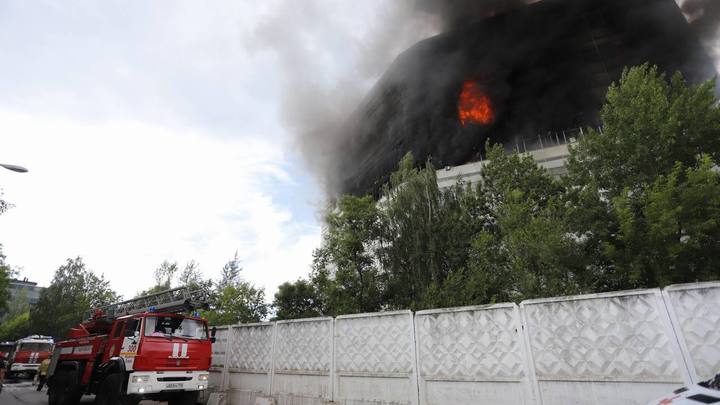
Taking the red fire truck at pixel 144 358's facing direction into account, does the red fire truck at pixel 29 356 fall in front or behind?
behind

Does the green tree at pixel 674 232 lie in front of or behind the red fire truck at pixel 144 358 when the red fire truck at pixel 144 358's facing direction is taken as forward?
in front

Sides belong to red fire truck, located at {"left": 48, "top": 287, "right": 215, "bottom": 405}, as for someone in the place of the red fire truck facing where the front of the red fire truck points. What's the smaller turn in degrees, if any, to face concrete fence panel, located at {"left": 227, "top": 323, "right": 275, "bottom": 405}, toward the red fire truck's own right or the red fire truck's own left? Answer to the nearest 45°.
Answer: approximately 45° to the red fire truck's own left

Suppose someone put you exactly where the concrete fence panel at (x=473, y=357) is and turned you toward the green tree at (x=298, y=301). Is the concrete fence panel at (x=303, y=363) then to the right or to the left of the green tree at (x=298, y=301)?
left

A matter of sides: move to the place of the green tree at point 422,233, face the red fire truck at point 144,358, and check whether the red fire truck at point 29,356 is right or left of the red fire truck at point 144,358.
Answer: right

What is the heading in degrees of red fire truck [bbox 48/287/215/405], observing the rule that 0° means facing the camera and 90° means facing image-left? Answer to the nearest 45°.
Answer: approximately 315°

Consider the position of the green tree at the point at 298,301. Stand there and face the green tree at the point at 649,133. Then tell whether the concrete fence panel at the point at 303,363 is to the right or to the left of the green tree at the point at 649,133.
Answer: right

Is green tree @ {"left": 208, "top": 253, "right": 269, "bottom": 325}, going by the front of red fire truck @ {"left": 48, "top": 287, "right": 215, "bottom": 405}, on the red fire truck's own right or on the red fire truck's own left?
on the red fire truck's own left

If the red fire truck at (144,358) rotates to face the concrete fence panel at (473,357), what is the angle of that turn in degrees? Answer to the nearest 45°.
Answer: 0° — it already faces it

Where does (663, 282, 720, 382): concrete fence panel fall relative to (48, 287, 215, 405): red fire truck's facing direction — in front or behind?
in front

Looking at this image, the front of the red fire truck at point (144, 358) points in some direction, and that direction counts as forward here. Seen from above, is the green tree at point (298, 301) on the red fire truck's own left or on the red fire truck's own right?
on the red fire truck's own left
